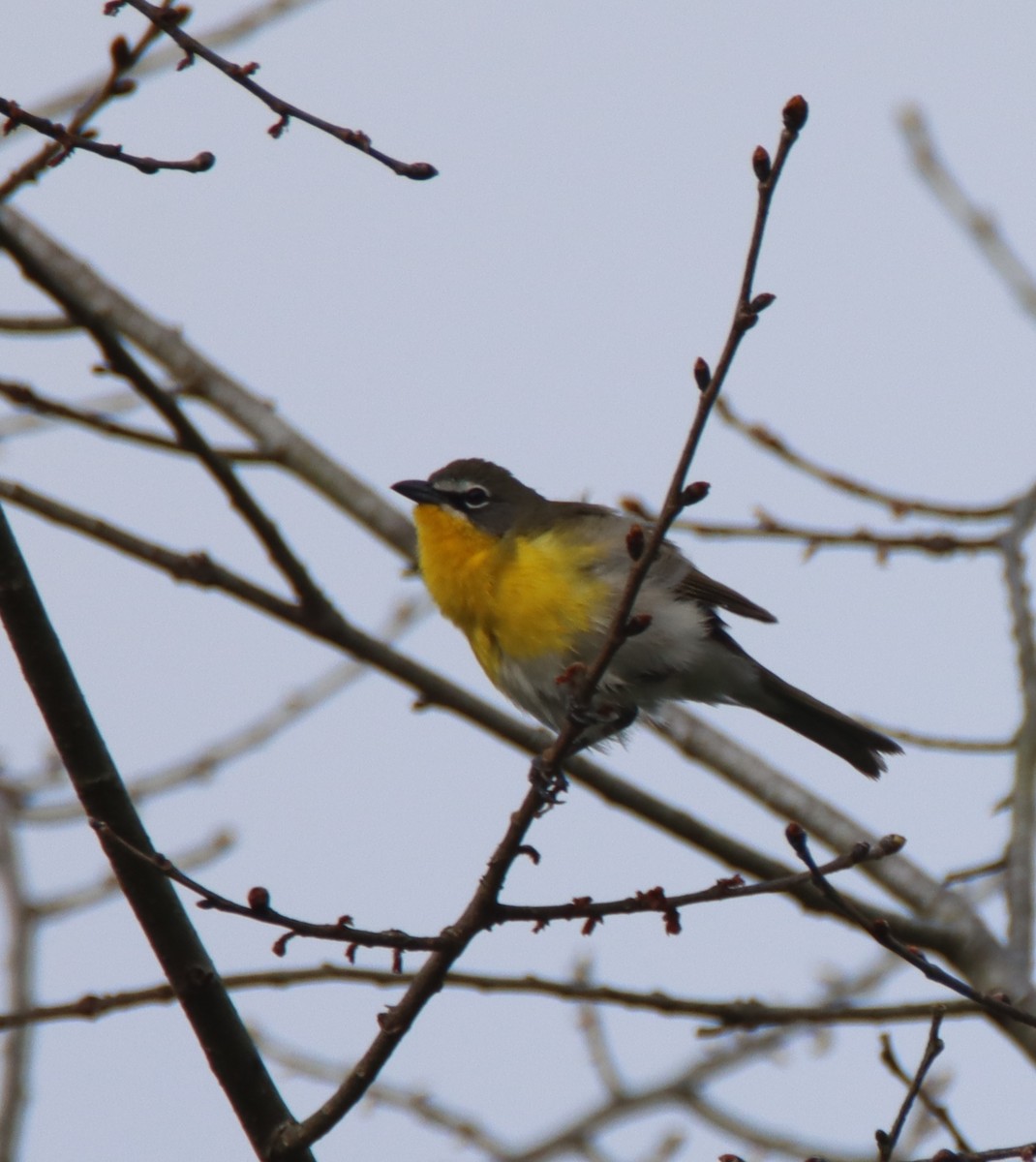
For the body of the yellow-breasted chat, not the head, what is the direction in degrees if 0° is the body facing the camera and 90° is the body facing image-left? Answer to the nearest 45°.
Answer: approximately 90°
